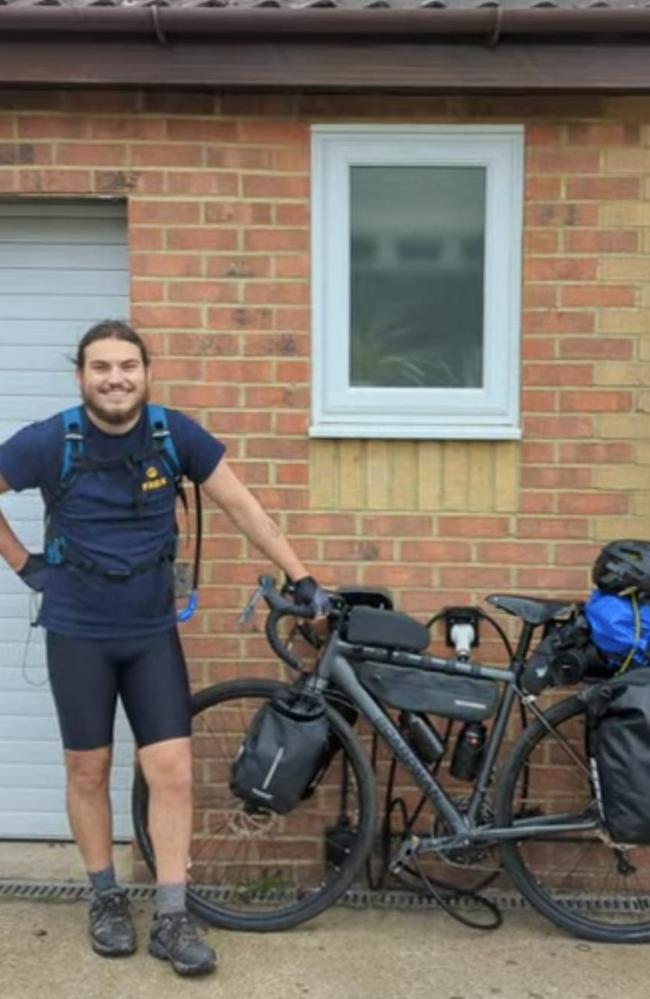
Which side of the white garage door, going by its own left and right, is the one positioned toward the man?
front

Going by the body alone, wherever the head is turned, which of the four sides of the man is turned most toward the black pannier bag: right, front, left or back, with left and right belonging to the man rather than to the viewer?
left

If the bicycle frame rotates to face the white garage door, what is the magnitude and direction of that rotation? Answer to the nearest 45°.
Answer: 0° — it already faces it

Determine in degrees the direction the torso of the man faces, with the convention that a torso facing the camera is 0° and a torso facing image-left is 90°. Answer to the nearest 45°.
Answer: approximately 0°

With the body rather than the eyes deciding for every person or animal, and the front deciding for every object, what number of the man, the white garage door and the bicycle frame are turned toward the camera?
2

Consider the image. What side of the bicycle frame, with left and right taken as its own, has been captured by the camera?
left

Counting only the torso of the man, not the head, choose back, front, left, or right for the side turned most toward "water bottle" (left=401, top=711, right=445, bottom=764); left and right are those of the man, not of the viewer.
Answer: left

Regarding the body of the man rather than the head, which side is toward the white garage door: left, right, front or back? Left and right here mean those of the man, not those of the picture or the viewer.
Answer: back

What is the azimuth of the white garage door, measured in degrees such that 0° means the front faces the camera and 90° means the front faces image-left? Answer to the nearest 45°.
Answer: approximately 0°

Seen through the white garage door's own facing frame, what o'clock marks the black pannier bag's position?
The black pannier bag is roughly at 10 o'clock from the white garage door.

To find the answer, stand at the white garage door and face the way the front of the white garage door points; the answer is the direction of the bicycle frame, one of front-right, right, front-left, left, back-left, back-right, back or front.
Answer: front-left
